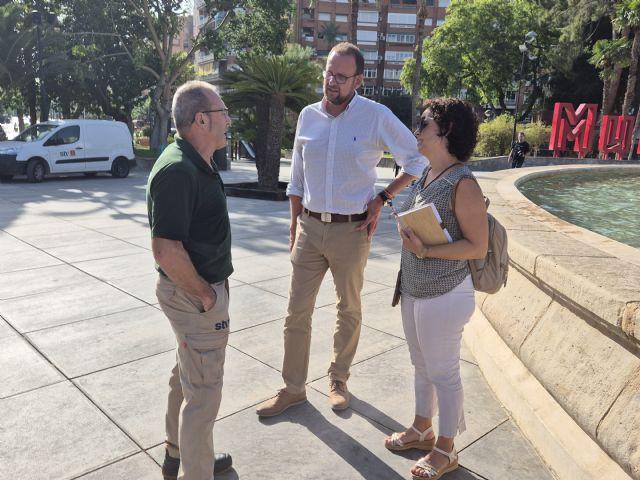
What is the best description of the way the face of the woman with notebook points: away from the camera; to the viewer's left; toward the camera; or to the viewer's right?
to the viewer's left

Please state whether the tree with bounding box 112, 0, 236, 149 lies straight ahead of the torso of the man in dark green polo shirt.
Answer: no

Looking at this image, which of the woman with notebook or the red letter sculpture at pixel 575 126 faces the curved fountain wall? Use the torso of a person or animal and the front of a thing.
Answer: the red letter sculpture

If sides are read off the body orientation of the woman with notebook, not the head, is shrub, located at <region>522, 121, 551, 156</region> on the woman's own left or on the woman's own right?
on the woman's own right

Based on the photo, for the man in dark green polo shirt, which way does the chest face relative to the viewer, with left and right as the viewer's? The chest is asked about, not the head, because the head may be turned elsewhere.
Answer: facing to the right of the viewer

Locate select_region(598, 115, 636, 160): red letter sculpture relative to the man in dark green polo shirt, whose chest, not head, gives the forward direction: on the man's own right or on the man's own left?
on the man's own left

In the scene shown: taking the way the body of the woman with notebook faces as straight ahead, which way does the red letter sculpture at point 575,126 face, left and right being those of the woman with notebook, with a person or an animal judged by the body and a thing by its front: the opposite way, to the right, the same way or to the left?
to the left

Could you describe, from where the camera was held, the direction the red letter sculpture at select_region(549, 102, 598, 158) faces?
facing the viewer

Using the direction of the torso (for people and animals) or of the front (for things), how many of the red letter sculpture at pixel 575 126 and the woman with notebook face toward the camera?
1

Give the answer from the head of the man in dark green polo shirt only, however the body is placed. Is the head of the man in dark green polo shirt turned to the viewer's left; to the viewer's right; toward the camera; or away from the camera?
to the viewer's right

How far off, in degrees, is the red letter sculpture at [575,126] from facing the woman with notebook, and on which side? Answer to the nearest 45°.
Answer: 0° — it already faces them

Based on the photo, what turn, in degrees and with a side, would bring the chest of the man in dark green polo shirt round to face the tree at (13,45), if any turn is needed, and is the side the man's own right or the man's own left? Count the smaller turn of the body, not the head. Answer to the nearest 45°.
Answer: approximately 90° to the man's own left

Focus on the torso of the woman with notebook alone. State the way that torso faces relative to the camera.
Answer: to the viewer's left

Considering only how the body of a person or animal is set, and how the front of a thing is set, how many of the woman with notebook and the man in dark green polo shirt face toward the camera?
0

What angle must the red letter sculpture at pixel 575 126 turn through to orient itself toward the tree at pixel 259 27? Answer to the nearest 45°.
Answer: approximately 90° to its right

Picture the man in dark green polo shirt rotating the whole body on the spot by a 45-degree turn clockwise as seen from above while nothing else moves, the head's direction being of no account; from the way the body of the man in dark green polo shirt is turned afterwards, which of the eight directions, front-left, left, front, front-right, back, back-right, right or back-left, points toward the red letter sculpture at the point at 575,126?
left

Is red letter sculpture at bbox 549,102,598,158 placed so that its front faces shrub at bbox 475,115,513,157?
no

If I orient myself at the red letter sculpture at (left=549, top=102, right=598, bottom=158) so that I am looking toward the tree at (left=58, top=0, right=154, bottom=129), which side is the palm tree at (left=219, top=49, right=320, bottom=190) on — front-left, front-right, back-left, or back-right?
front-left
